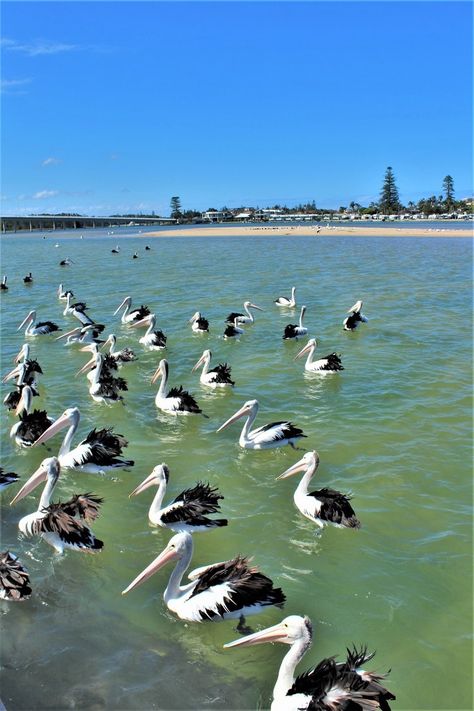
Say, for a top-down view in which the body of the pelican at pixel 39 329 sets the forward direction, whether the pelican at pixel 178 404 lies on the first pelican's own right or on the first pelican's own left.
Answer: on the first pelican's own left

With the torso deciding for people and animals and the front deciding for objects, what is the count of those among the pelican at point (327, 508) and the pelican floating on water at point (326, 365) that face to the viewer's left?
2

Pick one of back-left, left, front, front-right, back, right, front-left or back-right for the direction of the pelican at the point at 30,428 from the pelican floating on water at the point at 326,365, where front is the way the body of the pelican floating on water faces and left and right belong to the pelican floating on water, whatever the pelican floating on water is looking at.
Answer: front-left

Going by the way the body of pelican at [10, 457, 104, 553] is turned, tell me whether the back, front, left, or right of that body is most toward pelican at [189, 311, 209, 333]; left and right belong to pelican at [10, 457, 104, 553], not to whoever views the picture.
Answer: right

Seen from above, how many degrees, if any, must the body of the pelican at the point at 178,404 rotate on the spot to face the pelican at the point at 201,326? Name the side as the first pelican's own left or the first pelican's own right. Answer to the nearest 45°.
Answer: approximately 90° to the first pelican's own right

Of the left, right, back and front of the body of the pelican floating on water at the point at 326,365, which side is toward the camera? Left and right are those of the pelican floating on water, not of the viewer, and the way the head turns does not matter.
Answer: left

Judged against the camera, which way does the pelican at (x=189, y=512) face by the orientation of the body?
to the viewer's left

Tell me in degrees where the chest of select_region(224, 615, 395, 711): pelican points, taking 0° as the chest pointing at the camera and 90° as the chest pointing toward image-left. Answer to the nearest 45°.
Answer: approximately 90°

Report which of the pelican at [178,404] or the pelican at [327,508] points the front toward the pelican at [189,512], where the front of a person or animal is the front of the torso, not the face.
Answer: the pelican at [327,508]

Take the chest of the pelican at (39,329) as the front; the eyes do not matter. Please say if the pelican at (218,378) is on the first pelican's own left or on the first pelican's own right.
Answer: on the first pelican's own left

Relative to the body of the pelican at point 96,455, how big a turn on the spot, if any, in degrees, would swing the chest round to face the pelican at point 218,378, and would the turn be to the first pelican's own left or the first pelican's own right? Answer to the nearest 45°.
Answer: approximately 135° to the first pelican's own right

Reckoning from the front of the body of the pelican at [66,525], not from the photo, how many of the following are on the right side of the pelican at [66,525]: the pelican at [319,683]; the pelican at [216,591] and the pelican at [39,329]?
1

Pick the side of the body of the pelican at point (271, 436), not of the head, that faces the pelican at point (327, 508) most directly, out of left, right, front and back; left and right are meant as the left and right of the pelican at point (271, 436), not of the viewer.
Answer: left

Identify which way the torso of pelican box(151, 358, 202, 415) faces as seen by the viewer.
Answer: to the viewer's left

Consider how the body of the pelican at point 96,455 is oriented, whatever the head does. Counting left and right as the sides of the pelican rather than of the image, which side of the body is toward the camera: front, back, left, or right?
left

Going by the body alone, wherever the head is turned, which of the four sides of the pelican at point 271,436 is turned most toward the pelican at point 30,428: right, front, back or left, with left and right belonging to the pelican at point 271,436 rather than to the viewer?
front

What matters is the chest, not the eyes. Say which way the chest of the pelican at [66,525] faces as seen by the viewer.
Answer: to the viewer's left
